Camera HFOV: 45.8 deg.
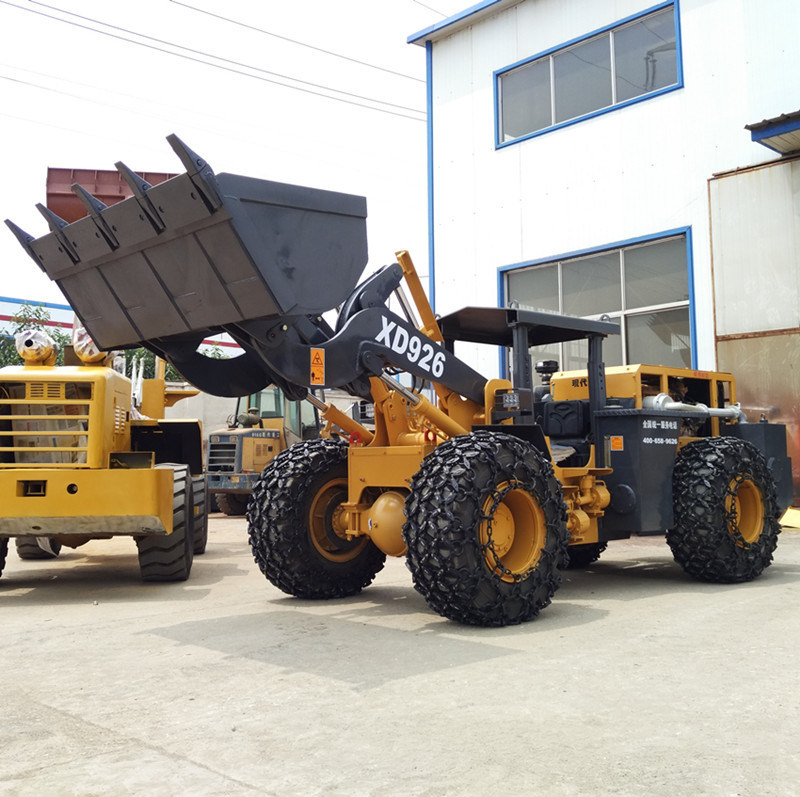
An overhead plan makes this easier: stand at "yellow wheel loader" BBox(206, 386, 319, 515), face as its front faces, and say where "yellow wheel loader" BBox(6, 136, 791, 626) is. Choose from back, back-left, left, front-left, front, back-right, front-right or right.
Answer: back-right

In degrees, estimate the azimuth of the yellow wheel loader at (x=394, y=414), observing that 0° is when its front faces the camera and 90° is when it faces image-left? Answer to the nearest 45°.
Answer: approximately 45°

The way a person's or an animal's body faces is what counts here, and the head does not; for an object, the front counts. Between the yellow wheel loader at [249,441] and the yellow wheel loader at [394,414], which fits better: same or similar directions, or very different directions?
very different directions

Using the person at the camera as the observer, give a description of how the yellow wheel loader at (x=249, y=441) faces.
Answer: facing away from the viewer and to the right of the viewer

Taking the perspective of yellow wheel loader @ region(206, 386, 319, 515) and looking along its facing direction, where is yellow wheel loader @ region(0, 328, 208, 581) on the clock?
yellow wheel loader @ region(0, 328, 208, 581) is roughly at 5 o'clock from yellow wheel loader @ region(206, 386, 319, 515).
